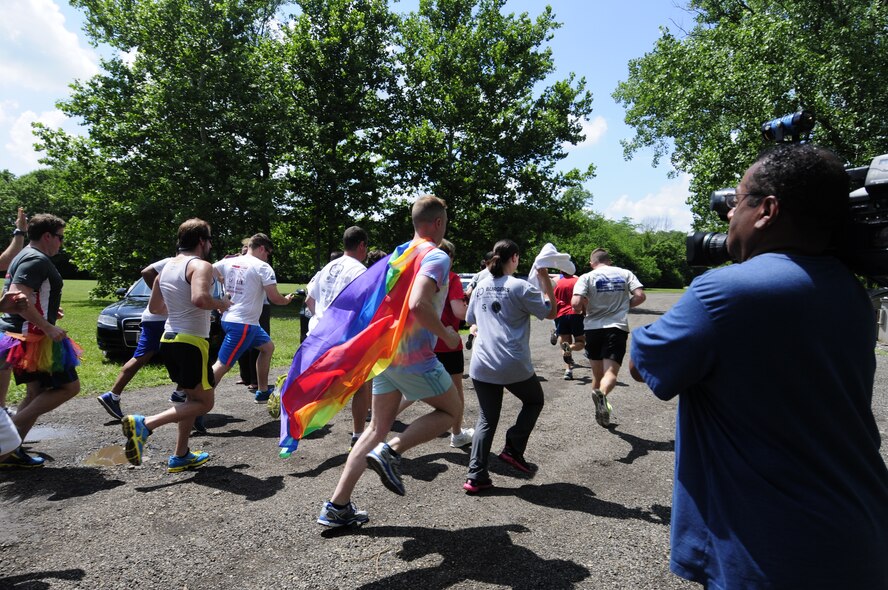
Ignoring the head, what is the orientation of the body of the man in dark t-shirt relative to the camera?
to the viewer's right

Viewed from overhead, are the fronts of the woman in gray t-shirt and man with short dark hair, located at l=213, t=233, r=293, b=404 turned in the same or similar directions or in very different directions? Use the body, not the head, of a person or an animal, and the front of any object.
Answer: same or similar directions

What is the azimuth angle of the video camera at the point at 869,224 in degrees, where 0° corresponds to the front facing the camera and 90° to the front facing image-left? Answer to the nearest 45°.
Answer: approximately 90°

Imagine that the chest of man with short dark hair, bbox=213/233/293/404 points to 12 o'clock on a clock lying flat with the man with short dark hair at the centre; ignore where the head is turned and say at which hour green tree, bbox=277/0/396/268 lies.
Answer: The green tree is roughly at 11 o'clock from the man with short dark hair.

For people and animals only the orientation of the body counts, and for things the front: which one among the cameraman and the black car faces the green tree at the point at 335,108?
the cameraman

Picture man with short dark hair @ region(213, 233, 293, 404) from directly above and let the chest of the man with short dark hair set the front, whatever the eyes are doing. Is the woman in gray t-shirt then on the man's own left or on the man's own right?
on the man's own right

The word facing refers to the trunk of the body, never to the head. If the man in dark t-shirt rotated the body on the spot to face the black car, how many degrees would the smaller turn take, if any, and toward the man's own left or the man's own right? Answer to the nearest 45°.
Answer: approximately 90° to the man's own left

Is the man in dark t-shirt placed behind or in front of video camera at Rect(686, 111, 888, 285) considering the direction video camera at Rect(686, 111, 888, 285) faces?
in front

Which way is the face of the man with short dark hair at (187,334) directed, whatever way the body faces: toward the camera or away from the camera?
away from the camera

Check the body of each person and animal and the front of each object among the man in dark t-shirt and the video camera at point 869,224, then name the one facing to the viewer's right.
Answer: the man in dark t-shirt

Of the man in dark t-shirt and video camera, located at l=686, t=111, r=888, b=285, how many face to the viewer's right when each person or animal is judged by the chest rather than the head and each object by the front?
1

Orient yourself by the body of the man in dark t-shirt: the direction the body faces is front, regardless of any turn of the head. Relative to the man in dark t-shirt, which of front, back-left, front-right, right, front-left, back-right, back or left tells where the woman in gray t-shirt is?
front-right

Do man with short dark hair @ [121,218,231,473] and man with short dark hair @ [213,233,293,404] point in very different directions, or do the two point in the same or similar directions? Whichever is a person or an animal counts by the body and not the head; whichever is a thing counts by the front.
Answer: same or similar directions

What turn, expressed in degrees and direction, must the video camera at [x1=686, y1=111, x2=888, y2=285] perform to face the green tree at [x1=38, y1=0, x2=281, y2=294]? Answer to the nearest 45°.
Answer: approximately 45° to its right

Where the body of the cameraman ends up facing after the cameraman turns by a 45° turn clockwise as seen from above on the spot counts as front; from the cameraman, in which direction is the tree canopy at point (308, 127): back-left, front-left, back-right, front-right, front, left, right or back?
front-left

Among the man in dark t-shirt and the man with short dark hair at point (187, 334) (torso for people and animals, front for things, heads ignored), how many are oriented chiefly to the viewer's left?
0
